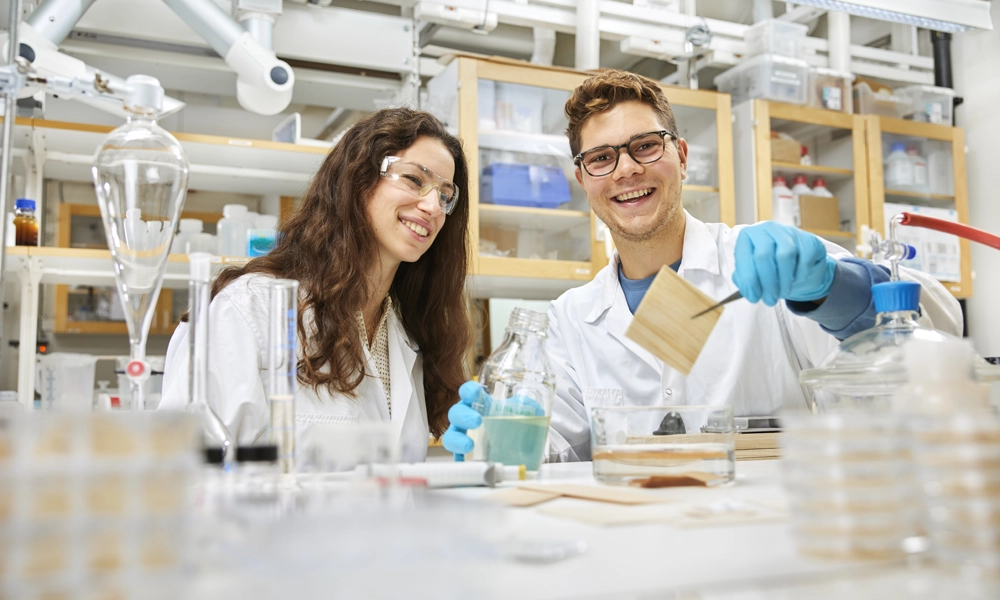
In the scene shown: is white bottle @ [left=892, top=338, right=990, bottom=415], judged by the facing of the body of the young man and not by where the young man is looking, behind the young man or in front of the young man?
in front

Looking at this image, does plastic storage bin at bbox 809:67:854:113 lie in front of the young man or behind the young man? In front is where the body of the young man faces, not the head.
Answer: behind

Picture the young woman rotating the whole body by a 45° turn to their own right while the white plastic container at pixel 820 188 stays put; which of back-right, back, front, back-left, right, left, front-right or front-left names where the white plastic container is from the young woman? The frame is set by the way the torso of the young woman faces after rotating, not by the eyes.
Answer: back-left

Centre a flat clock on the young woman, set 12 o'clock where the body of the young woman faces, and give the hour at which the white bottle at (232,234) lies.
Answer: The white bottle is roughly at 7 o'clock from the young woman.

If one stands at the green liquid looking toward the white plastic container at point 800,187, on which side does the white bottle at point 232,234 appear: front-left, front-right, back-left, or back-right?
front-left

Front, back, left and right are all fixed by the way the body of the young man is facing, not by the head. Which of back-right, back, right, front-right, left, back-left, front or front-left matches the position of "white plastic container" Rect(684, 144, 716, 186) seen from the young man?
back

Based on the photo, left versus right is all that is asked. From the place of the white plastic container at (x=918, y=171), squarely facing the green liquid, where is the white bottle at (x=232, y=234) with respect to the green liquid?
right

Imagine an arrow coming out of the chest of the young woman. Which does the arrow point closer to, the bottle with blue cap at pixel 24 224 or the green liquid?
the green liquid

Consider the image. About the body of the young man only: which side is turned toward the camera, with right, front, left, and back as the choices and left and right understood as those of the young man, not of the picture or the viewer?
front

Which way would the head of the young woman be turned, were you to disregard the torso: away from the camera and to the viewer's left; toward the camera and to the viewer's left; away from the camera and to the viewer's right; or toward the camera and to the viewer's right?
toward the camera and to the viewer's right

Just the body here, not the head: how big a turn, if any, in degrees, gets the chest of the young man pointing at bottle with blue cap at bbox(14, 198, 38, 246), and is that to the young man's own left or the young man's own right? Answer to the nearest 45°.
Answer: approximately 90° to the young man's own right

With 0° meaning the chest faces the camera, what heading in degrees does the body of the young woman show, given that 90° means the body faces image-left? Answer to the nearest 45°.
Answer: approximately 315°

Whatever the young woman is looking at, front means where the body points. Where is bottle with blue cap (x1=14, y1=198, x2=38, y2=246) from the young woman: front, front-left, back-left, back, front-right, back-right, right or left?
back

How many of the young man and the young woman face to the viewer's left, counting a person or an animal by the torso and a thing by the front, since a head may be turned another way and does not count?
0

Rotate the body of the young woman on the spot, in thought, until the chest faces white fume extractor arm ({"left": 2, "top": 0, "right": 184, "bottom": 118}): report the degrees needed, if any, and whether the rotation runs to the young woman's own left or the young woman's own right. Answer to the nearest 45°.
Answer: approximately 90° to the young woman's own right

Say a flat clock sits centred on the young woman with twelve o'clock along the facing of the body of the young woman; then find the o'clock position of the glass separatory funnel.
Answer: The glass separatory funnel is roughly at 4 o'clock from the young woman.

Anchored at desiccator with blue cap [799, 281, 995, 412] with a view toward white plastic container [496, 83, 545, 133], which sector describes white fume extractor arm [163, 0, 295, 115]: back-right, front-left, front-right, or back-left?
front-left

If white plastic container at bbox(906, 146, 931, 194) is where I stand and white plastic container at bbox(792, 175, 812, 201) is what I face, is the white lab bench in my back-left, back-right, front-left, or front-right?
front-left

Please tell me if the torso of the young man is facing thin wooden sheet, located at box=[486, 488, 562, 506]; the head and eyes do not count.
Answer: yes
